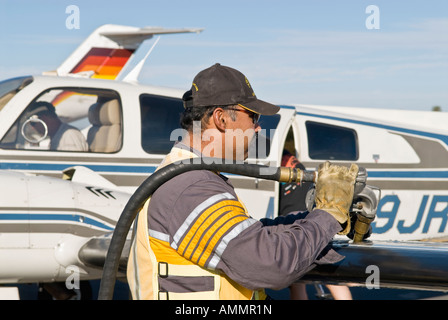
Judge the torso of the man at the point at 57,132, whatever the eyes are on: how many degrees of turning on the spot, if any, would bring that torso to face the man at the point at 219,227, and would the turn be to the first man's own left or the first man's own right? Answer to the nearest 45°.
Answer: approximately 90° to the first man's own left

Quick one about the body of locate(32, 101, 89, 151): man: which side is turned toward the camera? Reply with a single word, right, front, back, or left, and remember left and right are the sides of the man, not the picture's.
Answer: left

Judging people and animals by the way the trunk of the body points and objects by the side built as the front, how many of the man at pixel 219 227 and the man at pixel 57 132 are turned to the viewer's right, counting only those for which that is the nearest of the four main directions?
1

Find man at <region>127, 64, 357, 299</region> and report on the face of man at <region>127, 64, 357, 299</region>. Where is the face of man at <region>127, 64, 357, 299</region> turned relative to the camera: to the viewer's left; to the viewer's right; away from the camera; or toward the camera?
to the viewer's right

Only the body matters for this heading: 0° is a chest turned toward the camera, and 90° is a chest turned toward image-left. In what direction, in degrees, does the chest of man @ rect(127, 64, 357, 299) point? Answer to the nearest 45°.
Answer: approximately 270°

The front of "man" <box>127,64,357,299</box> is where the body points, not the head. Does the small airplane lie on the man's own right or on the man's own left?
on the man's own left

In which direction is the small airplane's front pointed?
to the viewer's left

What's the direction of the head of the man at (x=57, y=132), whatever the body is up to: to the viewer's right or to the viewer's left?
to the viewer's left

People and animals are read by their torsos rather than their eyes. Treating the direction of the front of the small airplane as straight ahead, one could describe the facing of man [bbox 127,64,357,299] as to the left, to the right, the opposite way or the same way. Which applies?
the opposite way

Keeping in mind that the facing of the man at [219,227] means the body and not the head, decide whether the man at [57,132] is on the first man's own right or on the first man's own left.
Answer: on the first man's own left
